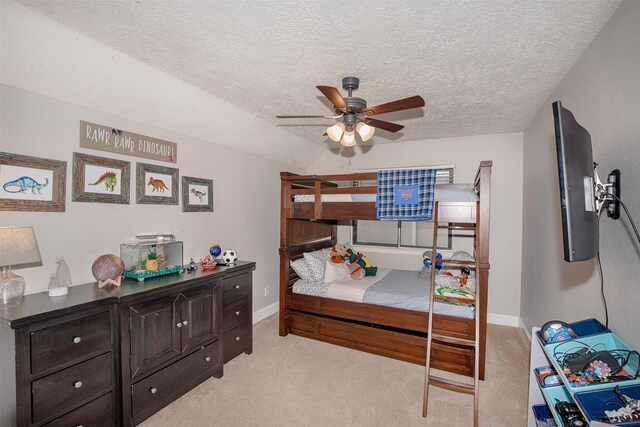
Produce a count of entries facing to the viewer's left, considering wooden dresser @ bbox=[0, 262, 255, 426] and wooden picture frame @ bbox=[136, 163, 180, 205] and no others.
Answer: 0

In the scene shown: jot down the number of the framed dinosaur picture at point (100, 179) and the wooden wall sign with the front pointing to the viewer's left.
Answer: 0

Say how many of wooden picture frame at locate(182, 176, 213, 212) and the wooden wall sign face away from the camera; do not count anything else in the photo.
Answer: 0

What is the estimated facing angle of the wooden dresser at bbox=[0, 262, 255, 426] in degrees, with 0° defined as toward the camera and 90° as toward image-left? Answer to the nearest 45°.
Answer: approximately 315°

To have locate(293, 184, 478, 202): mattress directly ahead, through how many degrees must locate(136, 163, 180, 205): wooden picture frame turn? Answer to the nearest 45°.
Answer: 0° — it already faces it

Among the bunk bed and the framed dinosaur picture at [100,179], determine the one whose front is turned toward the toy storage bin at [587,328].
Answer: the framed dinosaur picture

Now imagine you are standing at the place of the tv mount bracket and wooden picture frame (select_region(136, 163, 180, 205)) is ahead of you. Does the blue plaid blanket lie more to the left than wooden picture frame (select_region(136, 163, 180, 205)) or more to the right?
right

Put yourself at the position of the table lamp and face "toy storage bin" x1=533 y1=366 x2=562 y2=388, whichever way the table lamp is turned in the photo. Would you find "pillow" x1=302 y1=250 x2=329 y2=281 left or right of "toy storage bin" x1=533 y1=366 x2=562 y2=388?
left

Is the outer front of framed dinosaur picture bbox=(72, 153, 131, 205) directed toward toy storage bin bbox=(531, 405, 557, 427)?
yes

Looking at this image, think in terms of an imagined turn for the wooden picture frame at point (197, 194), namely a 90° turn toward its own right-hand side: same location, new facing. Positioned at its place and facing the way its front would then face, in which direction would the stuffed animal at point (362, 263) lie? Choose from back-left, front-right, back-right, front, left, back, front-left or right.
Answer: back-left

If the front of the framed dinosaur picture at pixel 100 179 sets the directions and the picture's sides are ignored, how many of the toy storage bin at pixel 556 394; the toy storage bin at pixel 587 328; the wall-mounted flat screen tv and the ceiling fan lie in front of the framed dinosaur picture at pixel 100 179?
4
